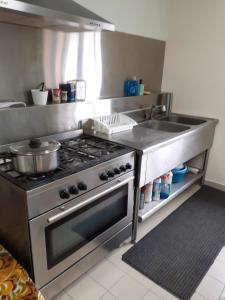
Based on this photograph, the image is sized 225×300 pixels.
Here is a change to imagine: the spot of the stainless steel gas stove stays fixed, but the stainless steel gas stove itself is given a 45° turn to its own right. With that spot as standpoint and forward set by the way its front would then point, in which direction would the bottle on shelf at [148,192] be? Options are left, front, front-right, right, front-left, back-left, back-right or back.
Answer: back-left

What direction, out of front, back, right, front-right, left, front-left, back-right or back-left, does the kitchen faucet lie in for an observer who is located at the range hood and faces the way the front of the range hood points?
left

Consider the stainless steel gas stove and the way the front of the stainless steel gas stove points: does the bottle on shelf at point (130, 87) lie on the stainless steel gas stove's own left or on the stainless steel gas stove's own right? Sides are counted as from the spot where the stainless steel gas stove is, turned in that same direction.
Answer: on the stainless steel gas stove's own left

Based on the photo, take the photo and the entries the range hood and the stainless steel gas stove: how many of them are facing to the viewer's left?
0

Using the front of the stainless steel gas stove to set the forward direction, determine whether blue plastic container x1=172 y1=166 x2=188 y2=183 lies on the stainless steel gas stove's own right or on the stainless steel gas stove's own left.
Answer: on the stainless steel gas stove's own left

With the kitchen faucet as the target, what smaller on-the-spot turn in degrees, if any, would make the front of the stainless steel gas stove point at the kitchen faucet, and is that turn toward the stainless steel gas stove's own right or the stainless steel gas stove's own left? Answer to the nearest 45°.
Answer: approximately 90° to the stainless steel gas stove's own left

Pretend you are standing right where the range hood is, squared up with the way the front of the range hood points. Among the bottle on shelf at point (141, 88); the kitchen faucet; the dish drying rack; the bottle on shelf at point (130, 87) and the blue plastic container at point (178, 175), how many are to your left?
5

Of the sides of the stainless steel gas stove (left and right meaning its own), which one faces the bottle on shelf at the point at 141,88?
left

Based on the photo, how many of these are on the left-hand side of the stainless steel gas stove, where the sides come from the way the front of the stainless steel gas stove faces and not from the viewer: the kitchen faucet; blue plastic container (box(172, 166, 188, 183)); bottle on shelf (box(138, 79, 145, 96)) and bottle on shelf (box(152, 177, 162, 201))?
4

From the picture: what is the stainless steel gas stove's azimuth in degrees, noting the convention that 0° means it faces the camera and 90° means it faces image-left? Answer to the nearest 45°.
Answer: approximately 315°

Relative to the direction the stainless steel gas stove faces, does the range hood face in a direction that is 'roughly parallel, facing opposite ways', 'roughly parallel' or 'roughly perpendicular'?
roughly parallel
